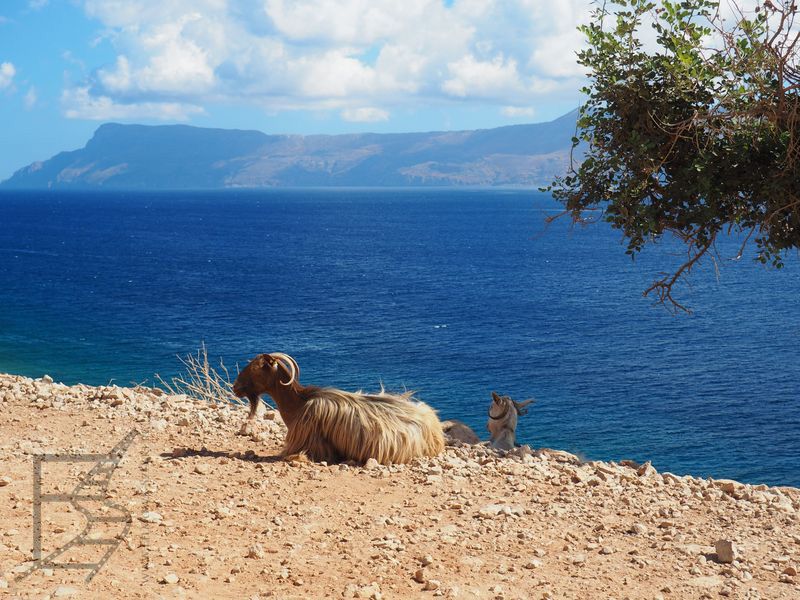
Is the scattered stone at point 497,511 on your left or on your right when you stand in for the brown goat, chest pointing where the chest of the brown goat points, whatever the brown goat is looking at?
on your left

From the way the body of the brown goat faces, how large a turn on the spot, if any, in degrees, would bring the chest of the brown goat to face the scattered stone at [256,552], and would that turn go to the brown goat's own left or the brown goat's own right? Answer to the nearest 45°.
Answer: approximately 90° to the brown goat's own left

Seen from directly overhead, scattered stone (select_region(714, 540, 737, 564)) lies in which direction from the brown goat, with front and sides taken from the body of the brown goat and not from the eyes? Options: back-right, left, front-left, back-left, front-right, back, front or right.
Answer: back-left

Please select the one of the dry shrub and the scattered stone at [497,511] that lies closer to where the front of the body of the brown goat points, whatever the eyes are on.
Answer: the dry shrub

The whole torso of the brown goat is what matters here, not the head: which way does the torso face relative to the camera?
to the viewer's left

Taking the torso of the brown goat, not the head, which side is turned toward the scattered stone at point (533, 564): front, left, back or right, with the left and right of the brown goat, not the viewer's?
left

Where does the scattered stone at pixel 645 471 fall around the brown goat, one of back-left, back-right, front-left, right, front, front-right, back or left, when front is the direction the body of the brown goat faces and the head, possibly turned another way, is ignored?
back

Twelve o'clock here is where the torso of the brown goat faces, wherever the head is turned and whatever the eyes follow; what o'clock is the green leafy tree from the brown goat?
The green leafy tree is roughly at 7 o'clock from the brown goat.

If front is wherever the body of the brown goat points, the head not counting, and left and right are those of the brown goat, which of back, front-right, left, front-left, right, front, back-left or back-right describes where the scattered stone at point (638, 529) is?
back-left

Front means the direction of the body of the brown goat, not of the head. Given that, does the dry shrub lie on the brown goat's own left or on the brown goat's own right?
on the brown goat's own right

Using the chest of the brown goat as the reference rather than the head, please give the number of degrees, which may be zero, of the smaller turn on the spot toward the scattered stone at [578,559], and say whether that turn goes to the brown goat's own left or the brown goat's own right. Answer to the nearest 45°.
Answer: approximately 135° to the brown goat's own left
